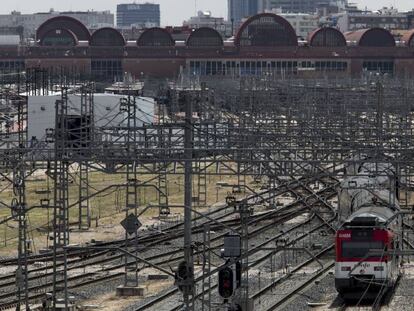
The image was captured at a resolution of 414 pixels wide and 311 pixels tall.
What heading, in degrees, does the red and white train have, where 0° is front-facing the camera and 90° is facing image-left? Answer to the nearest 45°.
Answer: approximately 0°

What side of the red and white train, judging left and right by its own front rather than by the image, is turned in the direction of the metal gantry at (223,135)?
back

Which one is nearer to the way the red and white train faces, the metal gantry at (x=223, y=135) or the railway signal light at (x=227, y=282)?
the railway signal light

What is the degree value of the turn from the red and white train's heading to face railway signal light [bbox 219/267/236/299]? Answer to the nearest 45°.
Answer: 0° — it already faces it

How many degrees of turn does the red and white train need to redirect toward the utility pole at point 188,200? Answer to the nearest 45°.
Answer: approximately 45° to its right
